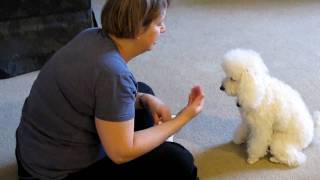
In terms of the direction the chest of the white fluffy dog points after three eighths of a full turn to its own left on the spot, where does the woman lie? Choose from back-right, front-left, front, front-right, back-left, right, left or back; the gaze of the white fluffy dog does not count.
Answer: right

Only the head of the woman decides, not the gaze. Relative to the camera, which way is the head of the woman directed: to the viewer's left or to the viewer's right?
to the viewer's right

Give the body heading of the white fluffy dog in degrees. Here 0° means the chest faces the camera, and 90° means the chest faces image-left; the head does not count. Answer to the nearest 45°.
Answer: approximately 90°
